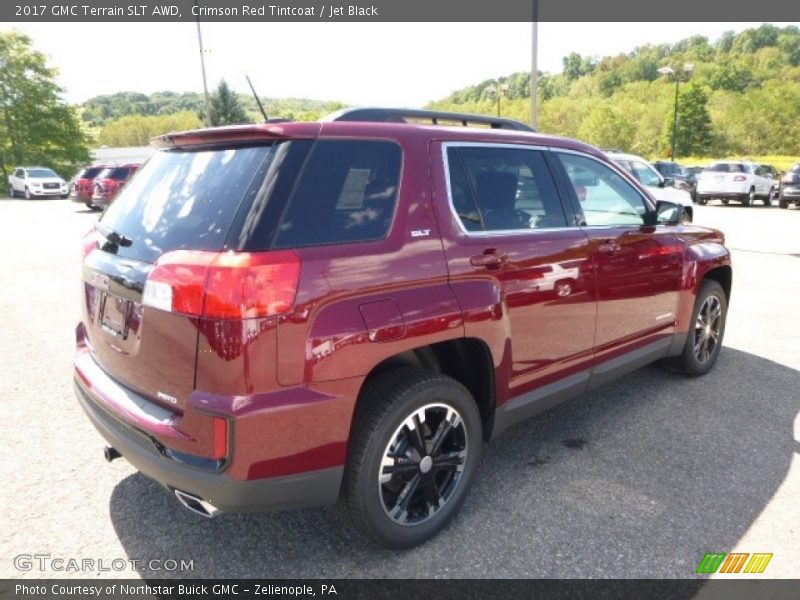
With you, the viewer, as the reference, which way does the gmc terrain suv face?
facing away from the viewer and to the right of the viewer

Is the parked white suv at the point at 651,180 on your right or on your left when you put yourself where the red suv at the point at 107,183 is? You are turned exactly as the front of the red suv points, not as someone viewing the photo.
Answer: on your right

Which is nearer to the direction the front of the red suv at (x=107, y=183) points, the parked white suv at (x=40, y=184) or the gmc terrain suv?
the parked white suv

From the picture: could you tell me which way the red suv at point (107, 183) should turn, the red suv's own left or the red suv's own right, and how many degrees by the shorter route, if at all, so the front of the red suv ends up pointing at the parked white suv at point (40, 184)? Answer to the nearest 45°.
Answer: approximately 45° to the red suv's own left

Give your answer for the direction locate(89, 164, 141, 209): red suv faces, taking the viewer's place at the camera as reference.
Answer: facing away from the viewer and to the right of the viewer

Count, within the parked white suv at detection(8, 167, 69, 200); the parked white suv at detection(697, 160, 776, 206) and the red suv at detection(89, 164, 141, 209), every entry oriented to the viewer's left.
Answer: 0

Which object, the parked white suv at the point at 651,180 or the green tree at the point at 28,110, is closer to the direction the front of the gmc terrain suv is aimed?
the parked white suv

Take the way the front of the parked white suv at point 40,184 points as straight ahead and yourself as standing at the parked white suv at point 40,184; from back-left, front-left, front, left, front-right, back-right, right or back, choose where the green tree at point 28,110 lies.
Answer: back-left

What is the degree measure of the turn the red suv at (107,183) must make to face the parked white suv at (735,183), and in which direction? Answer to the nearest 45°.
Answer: approximately 45° to its right

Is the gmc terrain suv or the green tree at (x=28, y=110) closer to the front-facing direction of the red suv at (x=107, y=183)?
the green tree

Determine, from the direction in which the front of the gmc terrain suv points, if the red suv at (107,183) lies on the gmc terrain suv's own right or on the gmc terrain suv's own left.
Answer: on the gmc terrain suv's own left

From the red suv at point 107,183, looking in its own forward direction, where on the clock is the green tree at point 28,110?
The green tree is roughly at 10 o'clock from the red suv.

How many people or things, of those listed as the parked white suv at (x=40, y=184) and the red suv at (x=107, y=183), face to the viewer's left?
0

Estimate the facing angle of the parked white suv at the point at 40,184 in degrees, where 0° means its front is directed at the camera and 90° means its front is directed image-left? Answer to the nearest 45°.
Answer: approximately 315°

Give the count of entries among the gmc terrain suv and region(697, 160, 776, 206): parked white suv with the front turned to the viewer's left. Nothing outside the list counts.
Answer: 0

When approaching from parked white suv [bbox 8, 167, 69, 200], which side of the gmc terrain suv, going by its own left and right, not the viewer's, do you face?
left
